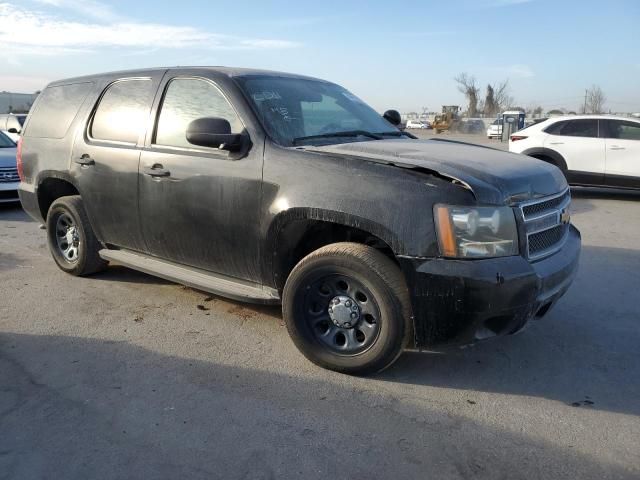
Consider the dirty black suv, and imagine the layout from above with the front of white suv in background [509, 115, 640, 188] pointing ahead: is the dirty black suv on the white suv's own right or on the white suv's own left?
on the white suv's own right

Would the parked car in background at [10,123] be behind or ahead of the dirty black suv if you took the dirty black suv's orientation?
behind

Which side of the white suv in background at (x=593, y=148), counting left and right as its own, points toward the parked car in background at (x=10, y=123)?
back

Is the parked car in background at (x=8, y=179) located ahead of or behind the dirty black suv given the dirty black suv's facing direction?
behind

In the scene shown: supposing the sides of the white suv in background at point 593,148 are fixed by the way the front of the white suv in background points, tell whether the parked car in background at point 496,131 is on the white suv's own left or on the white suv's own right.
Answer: on the white suv's own left

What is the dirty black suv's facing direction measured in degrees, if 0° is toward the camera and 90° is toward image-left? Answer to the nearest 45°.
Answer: approximately 315°

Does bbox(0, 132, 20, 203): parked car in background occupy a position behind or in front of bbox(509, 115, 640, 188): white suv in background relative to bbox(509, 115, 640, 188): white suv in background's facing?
behind

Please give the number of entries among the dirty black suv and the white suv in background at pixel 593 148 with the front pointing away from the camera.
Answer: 0

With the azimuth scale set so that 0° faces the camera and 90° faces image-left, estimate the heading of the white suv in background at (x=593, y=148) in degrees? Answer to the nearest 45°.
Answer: approximately 270°
